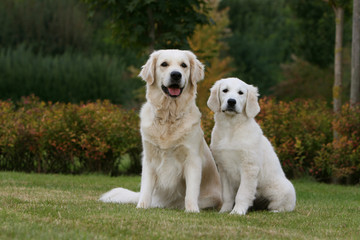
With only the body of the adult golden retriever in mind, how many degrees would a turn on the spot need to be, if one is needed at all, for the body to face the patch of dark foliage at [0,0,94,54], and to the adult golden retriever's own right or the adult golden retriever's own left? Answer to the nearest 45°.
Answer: approximately 180°

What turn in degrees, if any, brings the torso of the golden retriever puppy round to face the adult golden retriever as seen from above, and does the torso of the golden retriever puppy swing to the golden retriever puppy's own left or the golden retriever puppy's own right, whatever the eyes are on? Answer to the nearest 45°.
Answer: approximately 45° to the golden retriever puppy's own right

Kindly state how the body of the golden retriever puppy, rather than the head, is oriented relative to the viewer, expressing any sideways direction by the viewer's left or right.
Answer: facing the viewer and to the left of the viewer

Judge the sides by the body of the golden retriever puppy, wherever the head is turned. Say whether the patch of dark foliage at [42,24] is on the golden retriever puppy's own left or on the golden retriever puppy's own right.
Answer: on the golden retriever puppy's own right

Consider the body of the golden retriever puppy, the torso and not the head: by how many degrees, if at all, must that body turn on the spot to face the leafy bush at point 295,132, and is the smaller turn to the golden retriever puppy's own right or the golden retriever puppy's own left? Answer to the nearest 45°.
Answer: approximately 135° to the golden retriever puppy's own right

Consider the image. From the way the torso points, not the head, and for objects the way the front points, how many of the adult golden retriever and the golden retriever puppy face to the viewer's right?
0

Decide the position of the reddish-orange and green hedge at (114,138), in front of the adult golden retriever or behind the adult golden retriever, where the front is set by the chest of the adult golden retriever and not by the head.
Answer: behind

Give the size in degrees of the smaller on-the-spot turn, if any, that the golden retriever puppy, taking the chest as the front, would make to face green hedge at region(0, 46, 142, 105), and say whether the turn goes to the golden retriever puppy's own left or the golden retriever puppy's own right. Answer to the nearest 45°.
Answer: approximately 90° to the golden retriever puppy's own right

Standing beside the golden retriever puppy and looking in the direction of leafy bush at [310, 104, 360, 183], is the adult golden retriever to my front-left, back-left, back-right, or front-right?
back-left

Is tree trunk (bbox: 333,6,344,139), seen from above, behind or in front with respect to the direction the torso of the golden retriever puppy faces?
behind

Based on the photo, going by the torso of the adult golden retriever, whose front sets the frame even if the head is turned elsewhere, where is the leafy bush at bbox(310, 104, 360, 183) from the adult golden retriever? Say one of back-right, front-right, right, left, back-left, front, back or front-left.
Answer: back-left

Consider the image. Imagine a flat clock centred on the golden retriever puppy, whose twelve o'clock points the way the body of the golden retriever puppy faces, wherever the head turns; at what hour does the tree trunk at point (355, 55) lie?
The tree trunk is roughly at 5 o'clock from the golden retriever puppy.
